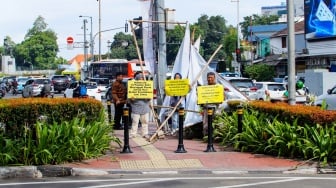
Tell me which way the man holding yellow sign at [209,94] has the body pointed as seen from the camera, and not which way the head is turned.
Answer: toward the camera

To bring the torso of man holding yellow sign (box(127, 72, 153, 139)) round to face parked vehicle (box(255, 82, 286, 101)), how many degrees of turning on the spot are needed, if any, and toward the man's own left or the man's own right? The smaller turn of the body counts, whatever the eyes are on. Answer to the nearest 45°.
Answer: approximately 135° to the man's own left

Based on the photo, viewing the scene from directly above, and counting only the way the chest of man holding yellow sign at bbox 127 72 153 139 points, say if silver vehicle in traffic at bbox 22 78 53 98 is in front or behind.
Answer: behind

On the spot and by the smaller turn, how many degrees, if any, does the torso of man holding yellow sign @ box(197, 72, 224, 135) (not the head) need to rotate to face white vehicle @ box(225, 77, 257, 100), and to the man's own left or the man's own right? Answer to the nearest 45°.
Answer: approximately 180°

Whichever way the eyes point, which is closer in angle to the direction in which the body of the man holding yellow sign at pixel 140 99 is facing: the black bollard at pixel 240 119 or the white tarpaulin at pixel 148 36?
the black bollard

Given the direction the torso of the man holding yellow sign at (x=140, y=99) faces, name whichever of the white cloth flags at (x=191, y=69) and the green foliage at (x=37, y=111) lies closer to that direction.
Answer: the green foliage

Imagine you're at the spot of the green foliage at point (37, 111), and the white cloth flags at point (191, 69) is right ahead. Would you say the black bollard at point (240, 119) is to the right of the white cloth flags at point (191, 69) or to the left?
right

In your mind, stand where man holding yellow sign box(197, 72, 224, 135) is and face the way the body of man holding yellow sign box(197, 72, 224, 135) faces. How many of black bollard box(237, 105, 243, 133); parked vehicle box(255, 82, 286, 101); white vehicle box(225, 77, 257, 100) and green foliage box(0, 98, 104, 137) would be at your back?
2

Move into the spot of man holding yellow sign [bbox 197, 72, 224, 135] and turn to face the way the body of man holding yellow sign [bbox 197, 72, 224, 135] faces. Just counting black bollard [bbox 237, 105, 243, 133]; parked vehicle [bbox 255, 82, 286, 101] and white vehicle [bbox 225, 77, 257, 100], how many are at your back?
2

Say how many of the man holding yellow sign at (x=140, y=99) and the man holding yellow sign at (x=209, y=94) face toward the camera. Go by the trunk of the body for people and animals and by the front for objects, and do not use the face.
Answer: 2

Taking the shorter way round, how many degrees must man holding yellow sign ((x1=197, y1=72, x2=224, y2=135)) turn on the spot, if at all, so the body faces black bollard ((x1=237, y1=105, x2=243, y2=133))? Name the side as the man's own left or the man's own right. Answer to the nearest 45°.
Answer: approximately 45° to the man's own left

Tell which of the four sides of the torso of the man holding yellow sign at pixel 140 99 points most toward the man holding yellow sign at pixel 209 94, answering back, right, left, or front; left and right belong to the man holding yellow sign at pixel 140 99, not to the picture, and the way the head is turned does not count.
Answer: left

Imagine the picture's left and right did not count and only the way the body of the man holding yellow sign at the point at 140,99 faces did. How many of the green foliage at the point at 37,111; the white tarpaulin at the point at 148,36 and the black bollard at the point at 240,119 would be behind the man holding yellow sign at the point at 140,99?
1

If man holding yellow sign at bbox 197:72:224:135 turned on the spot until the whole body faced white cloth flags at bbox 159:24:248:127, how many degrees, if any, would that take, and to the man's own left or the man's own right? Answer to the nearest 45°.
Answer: approximately 180°

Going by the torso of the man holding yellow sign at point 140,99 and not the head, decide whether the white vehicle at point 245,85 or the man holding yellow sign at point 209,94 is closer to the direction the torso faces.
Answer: the man holding yellow sign
